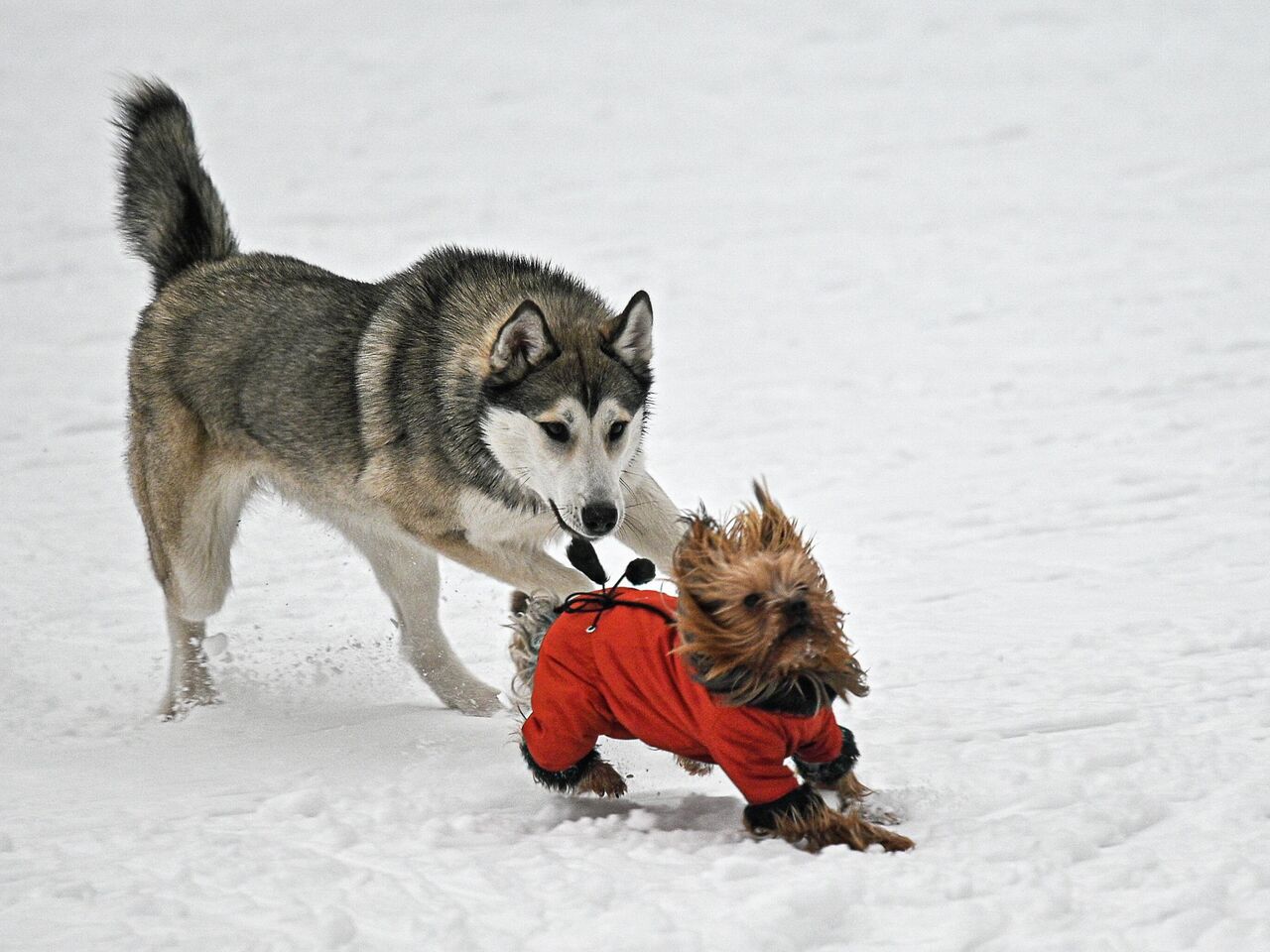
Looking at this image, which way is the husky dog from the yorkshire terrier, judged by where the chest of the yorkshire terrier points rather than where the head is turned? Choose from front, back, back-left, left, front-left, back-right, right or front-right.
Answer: back

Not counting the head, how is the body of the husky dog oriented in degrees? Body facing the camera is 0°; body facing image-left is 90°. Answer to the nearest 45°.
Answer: approximately 315°

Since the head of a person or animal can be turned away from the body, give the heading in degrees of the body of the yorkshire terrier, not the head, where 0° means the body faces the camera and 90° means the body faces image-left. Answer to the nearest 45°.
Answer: approximately 315°
